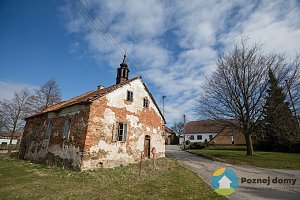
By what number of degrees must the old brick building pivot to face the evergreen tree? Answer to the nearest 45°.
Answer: approximately 45° to its left
